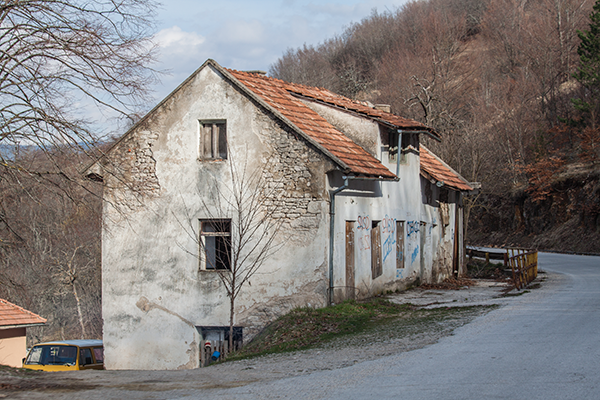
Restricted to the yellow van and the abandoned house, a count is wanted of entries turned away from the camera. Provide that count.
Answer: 0

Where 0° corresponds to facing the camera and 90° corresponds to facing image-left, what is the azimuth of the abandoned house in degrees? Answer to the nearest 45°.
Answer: approximately 315°

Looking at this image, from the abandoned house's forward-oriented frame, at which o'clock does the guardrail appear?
The guardrail is roughly at 10 o'clock from the abandoned house.

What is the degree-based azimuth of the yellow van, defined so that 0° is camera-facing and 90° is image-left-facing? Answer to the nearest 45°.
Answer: approximately 45°

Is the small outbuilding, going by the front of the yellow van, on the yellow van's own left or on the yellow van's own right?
on the yellow van's own right
